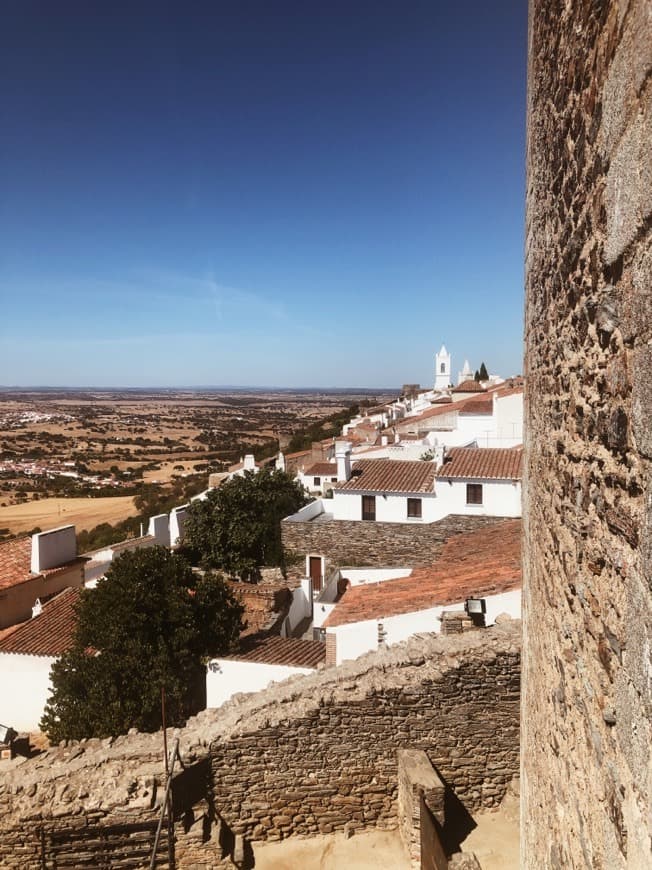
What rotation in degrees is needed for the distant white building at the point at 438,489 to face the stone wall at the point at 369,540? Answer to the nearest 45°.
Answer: approximately 45° to its right

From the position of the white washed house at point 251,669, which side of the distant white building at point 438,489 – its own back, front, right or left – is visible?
front

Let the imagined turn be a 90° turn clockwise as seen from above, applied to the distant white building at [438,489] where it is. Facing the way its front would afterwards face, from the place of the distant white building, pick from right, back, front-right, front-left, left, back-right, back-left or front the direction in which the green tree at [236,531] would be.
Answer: front

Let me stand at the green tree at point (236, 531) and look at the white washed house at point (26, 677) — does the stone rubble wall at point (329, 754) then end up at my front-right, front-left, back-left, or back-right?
front-left

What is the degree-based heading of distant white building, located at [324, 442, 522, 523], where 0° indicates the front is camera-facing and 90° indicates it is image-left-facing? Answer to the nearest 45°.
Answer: approximately 0°

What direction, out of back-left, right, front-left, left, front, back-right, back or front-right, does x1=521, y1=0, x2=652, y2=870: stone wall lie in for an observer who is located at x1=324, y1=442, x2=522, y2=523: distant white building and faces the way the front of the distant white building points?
front

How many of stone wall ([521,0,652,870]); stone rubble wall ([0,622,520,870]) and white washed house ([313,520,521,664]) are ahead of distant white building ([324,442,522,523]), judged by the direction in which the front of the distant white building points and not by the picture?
3

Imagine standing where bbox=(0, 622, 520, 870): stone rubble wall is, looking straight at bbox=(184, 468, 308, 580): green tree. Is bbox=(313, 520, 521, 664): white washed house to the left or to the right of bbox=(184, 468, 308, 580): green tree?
right

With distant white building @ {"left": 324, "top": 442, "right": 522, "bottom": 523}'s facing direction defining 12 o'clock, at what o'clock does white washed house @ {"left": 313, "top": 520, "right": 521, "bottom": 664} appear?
The white washed house is roughly at 12 o'clock from the distant white building.

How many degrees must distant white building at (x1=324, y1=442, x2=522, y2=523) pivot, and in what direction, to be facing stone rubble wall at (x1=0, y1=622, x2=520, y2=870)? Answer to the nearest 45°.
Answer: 0° — it already faces it
